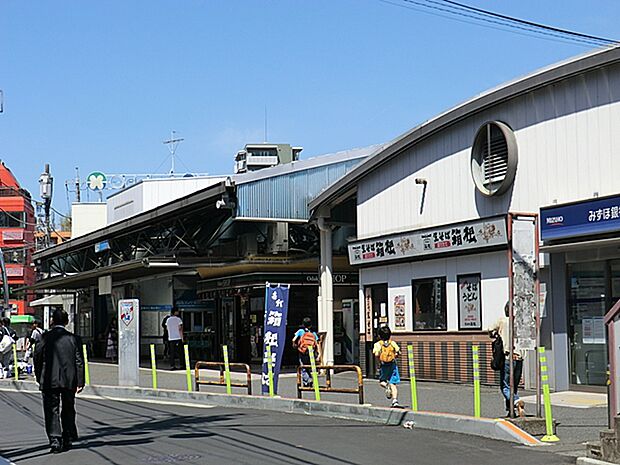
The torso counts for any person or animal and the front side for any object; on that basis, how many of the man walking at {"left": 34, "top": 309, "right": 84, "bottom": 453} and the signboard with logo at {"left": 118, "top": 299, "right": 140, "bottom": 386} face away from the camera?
1

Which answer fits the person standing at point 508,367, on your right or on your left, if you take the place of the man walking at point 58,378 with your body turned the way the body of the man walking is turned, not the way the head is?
on your right

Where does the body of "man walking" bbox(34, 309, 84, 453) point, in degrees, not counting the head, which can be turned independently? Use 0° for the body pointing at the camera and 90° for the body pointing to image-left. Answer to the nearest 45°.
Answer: approximately 180°

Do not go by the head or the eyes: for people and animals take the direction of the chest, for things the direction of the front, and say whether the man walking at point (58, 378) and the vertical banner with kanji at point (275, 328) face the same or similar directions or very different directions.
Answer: very different directions

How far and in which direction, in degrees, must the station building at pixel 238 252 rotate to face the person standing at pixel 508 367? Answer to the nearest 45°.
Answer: approximately 45° to its left

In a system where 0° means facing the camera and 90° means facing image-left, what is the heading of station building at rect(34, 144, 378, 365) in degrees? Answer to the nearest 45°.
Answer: approximately 45°

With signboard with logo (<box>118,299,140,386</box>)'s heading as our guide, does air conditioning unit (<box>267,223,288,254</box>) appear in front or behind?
behind

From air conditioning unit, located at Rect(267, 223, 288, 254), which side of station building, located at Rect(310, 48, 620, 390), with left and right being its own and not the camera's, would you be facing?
right

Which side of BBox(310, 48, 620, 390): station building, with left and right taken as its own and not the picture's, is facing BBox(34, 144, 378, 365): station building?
right
